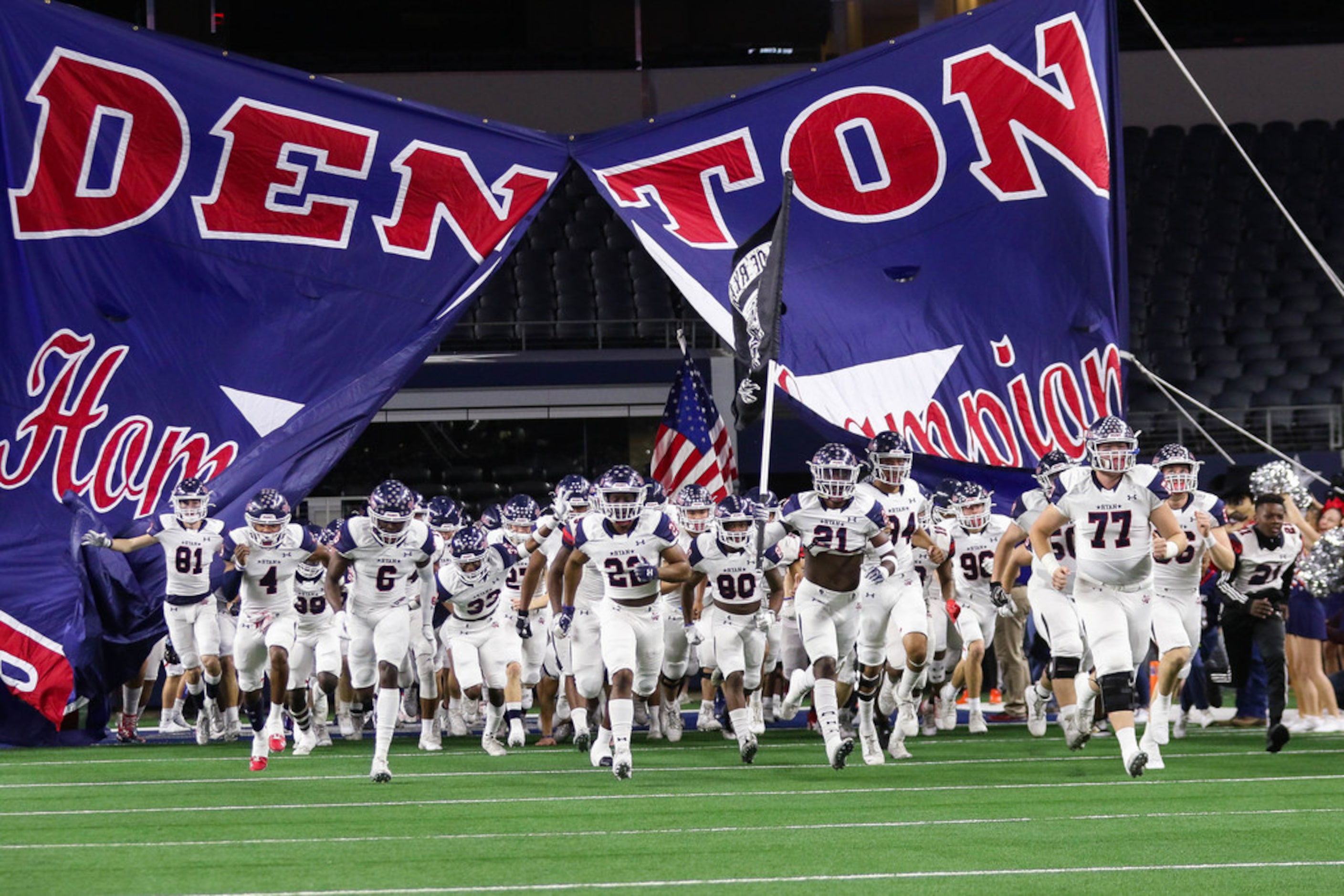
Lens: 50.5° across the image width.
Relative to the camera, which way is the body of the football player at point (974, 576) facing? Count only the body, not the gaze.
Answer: toward the camera

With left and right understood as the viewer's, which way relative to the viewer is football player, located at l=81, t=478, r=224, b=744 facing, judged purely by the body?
facing the viewer

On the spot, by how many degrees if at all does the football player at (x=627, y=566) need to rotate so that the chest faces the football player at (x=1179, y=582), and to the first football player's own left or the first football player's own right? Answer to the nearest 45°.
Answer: approximately 90° to the first football player's own left

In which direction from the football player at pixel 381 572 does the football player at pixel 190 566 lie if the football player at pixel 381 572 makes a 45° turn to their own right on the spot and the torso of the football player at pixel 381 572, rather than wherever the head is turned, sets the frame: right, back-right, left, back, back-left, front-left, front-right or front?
right

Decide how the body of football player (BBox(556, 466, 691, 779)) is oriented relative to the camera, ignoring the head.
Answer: toward the camera

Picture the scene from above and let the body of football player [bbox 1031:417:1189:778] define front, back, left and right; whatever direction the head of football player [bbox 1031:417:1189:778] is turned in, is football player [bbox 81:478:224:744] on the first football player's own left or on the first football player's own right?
on the first football player's own right

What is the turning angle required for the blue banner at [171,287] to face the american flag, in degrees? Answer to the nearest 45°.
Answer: approximately 135° to its left

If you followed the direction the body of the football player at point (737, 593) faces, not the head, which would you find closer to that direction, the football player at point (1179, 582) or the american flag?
the football player

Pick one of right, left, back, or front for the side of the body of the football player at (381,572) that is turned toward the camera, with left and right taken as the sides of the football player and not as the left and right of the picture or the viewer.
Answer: front

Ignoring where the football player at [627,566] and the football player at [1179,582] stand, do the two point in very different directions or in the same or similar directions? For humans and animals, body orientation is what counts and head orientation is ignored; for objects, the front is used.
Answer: same or similar directions

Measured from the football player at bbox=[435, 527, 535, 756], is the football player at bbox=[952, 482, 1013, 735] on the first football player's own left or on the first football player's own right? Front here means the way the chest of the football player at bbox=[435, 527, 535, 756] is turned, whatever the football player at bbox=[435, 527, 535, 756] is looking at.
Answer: on the first football player's own left

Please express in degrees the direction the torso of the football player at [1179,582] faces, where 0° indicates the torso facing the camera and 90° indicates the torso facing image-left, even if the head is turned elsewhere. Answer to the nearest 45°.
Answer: approximately 0°

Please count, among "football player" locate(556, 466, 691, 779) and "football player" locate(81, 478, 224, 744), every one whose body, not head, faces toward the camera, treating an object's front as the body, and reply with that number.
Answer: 2
